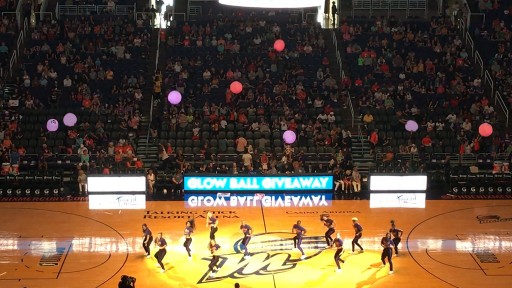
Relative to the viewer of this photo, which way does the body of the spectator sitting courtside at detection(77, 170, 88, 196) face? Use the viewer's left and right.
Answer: facing the viewer

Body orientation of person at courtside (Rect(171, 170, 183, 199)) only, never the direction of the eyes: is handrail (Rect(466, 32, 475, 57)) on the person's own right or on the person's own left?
on the person's own left

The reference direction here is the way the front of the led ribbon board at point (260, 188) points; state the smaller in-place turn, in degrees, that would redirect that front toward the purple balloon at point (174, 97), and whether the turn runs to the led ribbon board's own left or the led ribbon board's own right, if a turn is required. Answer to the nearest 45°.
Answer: approximately 135° to the led ribbon board's own right

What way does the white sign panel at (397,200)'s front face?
toward the camera

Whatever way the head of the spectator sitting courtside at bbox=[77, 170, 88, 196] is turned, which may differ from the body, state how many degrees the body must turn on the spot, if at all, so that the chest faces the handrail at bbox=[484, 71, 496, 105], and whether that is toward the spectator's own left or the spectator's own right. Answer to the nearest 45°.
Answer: approximately 90° to the spectator's own left

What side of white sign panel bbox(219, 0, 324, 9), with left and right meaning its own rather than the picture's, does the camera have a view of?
front

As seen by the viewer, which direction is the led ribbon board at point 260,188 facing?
toward the camera

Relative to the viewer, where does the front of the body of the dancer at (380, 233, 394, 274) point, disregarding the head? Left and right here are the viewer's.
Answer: facing the viewer and to the left of the viewer

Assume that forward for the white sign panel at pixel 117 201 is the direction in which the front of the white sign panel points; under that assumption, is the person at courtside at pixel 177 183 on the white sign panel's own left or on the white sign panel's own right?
on the white sign panel's own left
